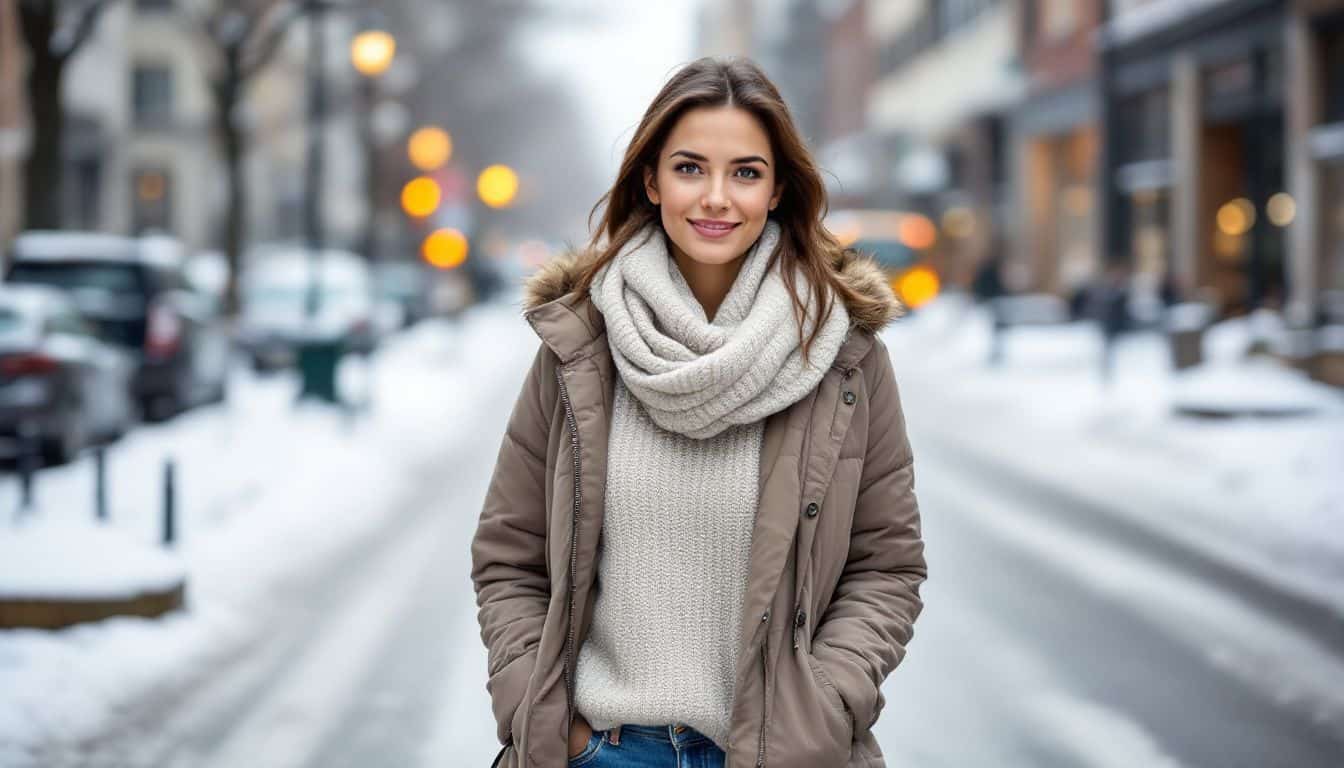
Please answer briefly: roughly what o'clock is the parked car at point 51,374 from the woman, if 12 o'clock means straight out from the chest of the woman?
The parked car is roughly at 5 o'clock from the woman.

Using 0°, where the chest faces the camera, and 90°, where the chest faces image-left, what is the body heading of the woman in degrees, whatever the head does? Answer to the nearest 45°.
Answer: approximately 0°

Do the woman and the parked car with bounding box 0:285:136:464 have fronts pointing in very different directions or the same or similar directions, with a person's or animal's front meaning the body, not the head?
very different directions

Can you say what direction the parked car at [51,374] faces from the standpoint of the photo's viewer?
facing away from the viewer and to the right of the viewer

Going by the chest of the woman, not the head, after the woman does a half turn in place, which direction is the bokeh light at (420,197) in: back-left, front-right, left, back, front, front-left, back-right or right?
front

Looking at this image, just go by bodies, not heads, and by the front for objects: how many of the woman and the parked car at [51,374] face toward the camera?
1

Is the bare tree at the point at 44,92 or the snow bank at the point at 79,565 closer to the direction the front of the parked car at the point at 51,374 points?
the bare tree

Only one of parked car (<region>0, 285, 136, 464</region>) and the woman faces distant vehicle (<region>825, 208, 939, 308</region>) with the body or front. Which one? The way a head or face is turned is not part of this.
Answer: the parked car

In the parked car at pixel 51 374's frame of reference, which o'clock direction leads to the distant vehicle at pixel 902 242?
The distant vehicle is roughly at 12 o'clock from the parked car.
